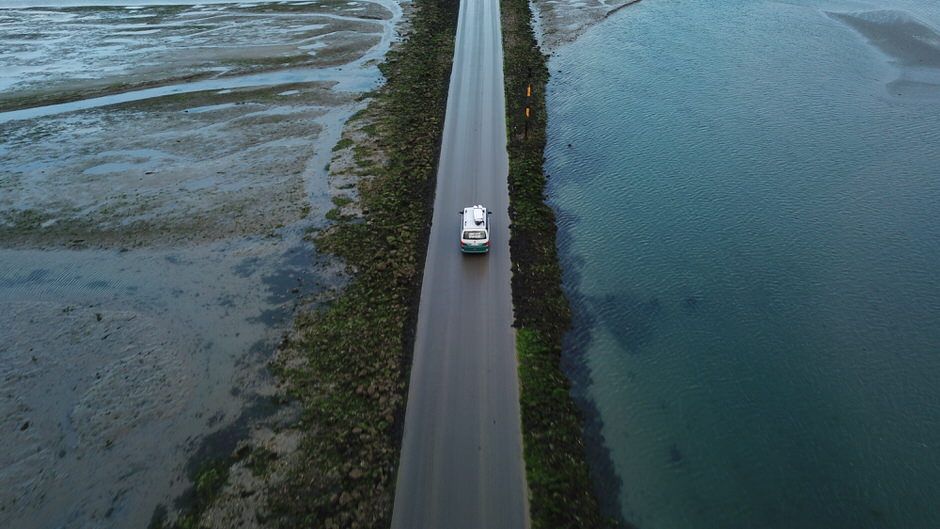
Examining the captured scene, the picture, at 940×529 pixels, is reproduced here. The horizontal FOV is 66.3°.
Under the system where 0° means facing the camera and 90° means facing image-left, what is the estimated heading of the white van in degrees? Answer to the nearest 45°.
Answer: approximately 180°
